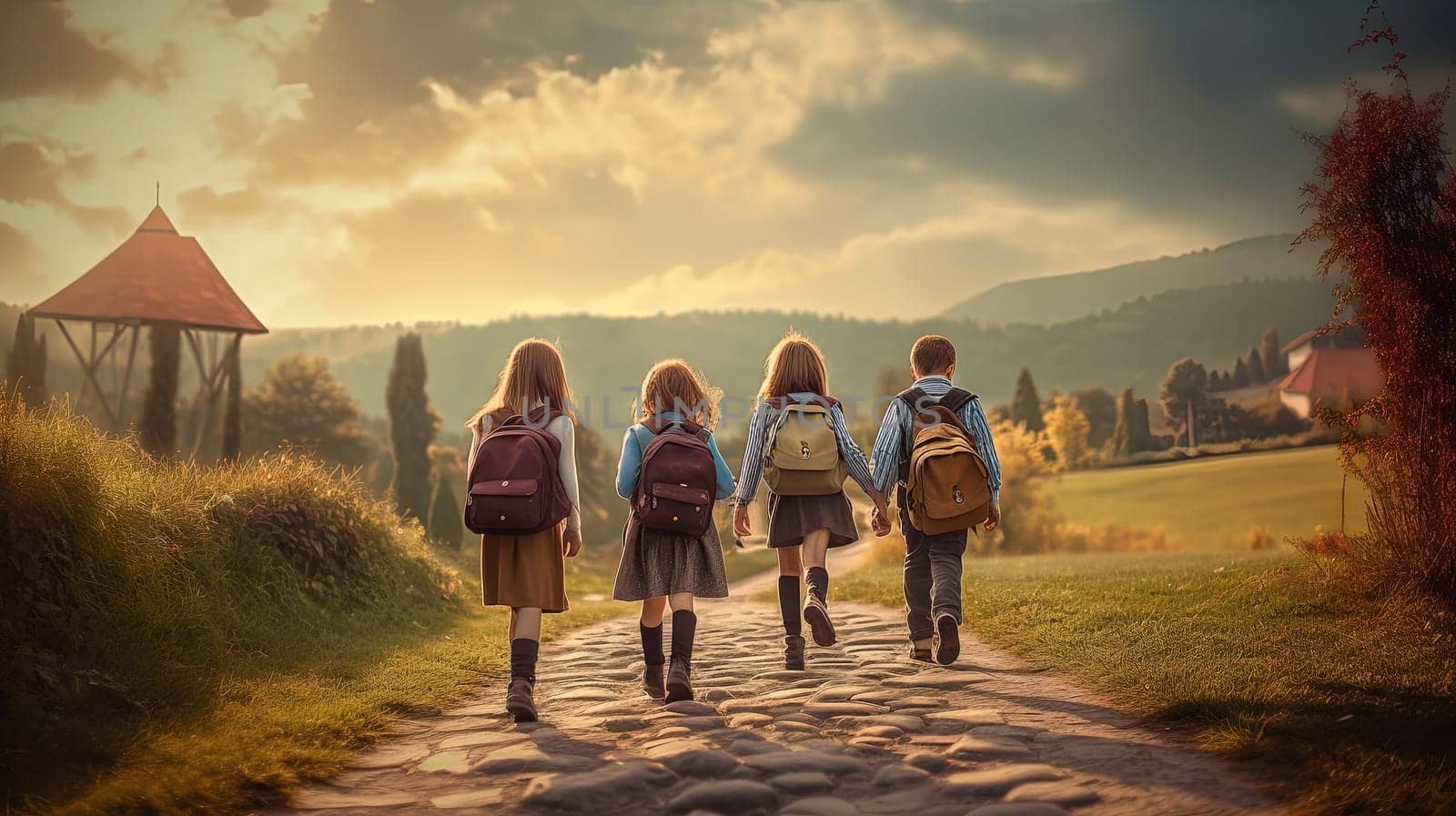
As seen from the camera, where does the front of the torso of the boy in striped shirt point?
away from the camera

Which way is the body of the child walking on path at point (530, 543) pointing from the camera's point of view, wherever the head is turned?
away from the camera

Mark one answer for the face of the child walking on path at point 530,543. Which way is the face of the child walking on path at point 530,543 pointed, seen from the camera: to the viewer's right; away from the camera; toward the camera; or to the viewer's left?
away from the camera

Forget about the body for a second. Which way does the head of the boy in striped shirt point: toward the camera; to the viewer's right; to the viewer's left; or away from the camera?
away from the camera

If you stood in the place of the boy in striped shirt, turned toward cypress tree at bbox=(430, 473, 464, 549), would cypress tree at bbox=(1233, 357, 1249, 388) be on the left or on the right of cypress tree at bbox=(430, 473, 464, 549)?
right

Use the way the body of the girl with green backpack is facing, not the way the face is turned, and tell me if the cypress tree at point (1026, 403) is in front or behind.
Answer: in front

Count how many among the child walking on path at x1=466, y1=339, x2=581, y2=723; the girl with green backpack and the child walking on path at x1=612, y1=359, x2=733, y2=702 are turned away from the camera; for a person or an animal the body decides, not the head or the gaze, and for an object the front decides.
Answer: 3

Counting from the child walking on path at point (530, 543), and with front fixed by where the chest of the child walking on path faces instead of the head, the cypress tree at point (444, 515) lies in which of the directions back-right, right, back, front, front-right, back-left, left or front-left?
front

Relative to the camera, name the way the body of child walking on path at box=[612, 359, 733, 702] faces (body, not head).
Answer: away from the camera

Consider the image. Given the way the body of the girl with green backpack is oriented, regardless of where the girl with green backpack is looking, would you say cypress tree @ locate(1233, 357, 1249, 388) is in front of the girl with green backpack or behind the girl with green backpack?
in front

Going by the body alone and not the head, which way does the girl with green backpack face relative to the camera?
away from the camera

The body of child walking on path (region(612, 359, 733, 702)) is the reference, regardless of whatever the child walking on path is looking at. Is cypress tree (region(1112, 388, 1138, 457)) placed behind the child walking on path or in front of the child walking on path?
in front

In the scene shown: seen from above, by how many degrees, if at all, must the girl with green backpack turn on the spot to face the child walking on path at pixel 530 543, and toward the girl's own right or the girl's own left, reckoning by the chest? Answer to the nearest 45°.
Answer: approximately 135° to the girl's own left

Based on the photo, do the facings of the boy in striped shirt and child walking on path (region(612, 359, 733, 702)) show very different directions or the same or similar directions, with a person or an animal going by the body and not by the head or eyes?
same or similar directions
